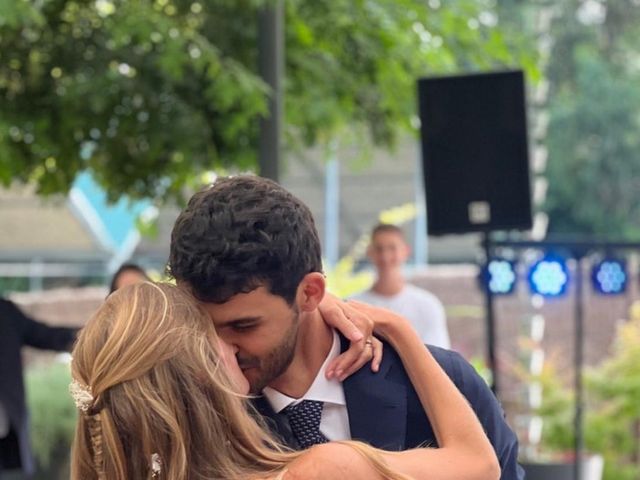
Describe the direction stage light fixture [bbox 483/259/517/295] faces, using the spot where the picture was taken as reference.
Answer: facing the viewer

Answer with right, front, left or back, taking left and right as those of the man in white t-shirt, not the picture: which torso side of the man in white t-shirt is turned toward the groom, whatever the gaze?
front

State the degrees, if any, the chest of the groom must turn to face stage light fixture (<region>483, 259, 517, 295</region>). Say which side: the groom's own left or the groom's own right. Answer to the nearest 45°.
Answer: approximately 135° to the groom's own right

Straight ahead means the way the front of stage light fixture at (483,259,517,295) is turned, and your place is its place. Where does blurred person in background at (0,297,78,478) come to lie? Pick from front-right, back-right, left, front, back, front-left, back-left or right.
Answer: front-right

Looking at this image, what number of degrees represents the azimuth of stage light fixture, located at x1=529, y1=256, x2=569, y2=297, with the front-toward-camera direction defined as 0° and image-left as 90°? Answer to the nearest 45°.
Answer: approximately 0°

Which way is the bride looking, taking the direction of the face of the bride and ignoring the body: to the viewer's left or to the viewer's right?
to the viewer's right

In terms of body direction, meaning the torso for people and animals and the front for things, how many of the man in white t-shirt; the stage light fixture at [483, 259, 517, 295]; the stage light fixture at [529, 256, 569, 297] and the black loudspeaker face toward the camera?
4

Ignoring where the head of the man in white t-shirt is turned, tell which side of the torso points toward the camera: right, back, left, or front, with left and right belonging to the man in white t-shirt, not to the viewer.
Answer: front

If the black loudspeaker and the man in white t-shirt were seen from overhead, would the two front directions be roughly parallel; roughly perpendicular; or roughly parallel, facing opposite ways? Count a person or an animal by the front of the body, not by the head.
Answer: roughly parallel

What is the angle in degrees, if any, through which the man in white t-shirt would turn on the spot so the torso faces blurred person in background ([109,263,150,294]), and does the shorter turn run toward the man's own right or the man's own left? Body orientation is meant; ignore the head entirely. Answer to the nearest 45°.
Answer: approximately 45° to the man's own right

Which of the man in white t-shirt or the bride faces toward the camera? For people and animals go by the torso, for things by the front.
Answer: the man in white t-shirt

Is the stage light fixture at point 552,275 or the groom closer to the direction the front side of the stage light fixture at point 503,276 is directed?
the groom

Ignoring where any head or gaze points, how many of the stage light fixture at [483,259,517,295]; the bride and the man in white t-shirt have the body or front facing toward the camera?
2

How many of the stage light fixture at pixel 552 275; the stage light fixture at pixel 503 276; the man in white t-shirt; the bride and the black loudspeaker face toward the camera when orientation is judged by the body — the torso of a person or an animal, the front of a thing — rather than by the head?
4

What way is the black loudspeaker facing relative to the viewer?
toward the camera

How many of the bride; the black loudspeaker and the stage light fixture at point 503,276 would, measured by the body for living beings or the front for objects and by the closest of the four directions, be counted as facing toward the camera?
2

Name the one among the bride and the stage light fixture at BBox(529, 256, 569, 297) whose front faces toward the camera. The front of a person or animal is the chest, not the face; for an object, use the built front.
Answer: the stage light fixture

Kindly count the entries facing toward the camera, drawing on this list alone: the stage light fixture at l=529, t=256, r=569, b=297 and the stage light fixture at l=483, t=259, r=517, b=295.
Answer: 2
